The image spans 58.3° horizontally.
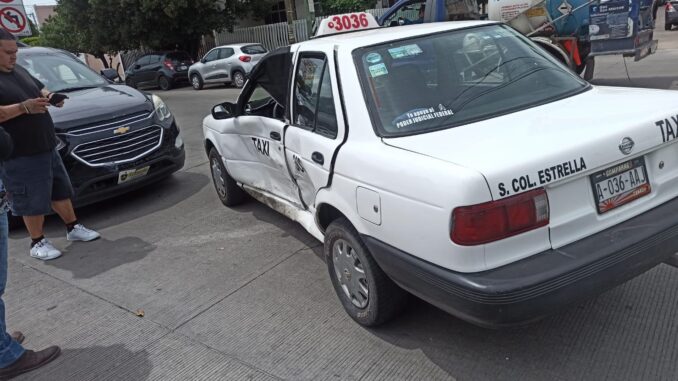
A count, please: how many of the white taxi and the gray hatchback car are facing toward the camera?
0

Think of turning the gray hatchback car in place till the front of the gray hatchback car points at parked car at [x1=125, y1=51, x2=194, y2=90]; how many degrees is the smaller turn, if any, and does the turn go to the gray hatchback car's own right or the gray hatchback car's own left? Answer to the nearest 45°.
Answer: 0° — it already faces it

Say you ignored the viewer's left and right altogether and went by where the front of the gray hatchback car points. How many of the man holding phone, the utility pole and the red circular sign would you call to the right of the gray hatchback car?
1

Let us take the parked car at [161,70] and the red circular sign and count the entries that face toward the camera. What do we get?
1

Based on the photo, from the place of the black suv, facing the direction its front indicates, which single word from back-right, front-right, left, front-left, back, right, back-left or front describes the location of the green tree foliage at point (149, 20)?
back-left

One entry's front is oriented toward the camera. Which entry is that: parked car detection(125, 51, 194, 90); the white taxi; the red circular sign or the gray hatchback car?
the red circular sign

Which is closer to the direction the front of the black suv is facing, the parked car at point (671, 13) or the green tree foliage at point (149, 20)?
the parked car

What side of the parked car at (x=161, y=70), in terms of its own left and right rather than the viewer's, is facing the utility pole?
back

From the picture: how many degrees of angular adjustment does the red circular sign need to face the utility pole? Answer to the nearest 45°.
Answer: approximately 135° to its left

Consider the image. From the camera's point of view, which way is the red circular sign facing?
toward the camera

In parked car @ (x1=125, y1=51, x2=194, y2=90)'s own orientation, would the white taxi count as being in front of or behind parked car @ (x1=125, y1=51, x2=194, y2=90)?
behind

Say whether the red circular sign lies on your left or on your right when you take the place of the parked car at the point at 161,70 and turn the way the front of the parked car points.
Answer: on your left

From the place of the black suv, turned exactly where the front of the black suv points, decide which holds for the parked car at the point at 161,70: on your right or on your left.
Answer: on your left
